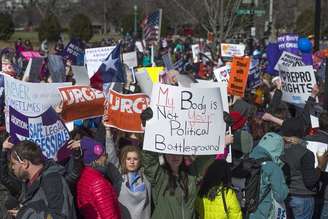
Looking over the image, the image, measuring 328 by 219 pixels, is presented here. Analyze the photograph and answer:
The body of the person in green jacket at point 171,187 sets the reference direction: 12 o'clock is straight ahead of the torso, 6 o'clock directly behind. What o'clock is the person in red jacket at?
The person in red jacket is roughly at 3 o'clock from the person in green jacket.

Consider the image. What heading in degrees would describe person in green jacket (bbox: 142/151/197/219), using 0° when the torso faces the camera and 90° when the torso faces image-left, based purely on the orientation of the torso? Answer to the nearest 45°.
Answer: approximately 0°

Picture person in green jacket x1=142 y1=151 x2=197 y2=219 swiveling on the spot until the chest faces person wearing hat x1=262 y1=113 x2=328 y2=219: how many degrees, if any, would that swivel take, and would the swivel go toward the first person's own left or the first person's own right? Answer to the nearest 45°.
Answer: approximately 135° to the first person's own left
